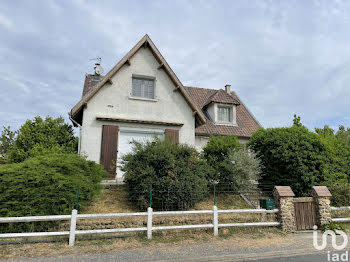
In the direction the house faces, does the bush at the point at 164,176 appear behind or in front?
in front

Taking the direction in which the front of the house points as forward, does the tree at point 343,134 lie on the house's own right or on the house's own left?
on the house's own left

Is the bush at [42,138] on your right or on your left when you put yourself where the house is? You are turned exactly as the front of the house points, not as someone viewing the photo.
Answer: on your right

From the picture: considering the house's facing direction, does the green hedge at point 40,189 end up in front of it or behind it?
in front

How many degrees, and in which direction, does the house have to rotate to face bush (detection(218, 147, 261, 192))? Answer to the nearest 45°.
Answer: approximately 45° to its left

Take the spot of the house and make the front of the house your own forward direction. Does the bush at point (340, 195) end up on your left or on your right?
on your left

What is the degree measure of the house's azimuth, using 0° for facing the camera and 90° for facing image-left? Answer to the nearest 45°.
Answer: approximately 0°

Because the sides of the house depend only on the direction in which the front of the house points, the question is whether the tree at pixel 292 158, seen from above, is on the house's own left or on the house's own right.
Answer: on the house's own left

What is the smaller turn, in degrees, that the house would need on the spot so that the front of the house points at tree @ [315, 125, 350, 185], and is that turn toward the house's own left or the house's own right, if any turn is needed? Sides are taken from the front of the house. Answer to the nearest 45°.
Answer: approximately 90° to the house's own left

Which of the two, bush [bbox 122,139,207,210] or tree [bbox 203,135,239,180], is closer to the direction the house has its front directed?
the bush

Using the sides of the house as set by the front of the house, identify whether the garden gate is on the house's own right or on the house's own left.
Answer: on the house's own left
